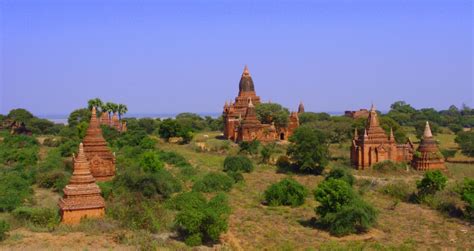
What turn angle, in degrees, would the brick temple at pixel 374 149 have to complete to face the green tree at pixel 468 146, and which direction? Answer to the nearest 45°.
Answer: approximately 45° to its left

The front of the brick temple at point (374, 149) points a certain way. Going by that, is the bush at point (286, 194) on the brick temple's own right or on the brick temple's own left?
on the brick temple's own right

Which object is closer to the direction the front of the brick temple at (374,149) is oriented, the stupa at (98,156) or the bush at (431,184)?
the bush

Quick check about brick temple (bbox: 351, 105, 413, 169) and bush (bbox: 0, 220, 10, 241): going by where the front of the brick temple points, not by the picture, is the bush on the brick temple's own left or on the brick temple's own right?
on the brick temple's own right

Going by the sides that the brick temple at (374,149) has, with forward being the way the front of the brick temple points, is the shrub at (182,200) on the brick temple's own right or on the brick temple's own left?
on the brick temple's own right

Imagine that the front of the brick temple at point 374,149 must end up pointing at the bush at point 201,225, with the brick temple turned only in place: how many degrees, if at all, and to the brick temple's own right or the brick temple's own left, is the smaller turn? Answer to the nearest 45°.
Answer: approximately 90° to the brick temple's own right

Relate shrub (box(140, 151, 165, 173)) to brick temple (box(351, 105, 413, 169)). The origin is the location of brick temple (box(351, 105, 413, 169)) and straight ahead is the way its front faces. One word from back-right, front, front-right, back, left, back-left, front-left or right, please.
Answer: back-right
